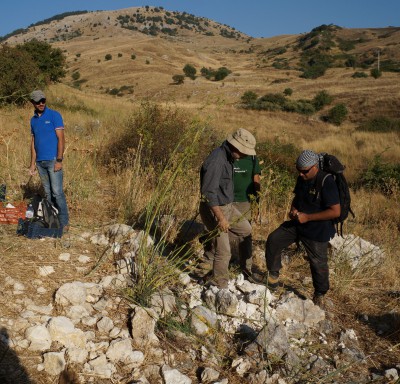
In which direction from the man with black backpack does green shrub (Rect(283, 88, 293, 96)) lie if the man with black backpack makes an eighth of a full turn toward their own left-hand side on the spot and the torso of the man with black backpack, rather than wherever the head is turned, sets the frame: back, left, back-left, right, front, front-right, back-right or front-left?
back

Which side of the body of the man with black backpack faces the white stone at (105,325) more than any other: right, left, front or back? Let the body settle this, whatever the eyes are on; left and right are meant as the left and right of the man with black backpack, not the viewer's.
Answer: front

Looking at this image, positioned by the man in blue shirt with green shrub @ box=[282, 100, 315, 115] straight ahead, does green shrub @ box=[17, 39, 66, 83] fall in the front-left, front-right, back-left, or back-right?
front-left

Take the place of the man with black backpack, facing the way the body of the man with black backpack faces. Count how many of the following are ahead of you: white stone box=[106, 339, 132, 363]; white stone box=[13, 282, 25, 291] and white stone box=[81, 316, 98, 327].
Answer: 3

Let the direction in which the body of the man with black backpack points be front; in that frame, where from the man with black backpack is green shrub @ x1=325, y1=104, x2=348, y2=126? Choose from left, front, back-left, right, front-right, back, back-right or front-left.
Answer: back-right

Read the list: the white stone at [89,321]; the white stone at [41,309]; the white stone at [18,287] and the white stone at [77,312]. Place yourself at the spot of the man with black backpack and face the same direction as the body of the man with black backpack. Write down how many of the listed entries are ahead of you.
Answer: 4

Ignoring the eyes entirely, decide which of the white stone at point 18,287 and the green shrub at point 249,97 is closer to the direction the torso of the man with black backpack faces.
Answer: the white stone

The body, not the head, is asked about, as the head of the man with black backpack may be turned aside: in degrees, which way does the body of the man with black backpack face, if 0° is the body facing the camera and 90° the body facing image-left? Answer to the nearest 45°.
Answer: approximately 45°

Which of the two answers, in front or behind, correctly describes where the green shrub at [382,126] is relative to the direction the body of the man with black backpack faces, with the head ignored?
behind

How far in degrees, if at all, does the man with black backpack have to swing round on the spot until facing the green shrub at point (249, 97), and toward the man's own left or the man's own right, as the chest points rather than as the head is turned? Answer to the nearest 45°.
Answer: approximately 135° to the man's own right

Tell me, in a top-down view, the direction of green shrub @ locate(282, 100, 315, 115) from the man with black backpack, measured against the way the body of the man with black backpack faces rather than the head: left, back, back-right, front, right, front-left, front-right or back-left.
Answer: back-right

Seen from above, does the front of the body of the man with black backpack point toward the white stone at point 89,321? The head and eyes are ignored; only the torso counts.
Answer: yes

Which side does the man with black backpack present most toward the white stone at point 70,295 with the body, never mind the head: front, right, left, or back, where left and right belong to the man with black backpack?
front

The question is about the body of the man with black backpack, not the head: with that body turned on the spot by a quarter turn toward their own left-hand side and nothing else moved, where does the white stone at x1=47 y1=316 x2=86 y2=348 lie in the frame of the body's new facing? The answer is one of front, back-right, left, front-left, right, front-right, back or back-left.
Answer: right

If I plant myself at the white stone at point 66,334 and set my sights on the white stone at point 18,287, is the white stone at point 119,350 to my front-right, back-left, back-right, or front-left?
back-right

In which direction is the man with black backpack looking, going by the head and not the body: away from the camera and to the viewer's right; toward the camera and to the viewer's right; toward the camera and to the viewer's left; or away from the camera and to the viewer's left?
toward the camera and to the viewer's left

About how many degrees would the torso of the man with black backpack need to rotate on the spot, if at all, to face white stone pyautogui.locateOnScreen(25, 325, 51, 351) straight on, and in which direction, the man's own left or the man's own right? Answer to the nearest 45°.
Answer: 0° — they already face it

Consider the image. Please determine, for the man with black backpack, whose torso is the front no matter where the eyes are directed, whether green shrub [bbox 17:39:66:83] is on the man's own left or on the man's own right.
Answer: on the man's own right

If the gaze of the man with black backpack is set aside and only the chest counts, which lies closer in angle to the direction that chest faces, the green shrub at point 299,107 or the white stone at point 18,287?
the white stone

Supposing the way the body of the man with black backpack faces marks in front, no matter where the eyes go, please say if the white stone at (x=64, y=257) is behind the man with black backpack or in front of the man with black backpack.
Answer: in front
